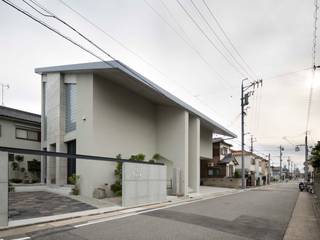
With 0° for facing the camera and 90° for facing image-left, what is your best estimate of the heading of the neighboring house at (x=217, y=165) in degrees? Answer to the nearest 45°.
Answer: approximately 315°

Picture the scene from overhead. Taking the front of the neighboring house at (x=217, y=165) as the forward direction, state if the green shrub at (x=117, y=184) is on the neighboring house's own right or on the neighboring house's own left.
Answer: on the neighboring house's own right

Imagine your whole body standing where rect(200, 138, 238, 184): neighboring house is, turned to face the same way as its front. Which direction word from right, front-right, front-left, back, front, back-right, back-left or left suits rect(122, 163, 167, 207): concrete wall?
front-right

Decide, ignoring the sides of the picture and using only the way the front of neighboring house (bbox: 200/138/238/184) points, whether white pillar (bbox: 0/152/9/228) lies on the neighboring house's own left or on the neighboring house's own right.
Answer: on the neighboring house's own right

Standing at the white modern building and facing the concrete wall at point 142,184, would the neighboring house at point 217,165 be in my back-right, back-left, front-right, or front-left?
back-left

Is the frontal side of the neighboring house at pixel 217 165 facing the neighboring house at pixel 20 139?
no

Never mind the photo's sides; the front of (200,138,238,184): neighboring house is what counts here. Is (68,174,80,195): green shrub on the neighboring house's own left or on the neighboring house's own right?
on the neighboring house's own right
